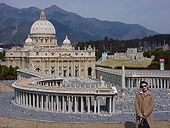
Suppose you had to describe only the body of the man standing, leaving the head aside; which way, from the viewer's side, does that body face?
toward the camera
